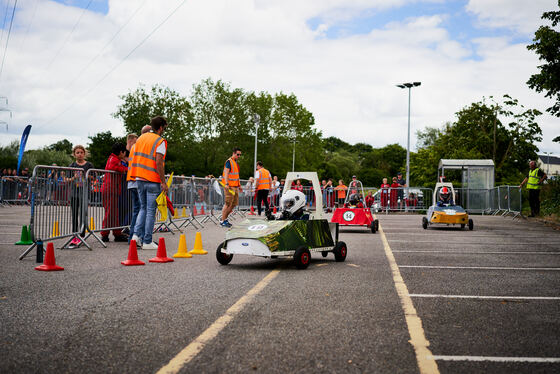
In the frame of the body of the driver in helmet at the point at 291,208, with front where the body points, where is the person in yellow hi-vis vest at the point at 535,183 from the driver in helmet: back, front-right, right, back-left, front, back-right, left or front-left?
back

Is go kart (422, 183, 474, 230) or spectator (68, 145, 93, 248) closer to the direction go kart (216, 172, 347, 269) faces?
the spectator

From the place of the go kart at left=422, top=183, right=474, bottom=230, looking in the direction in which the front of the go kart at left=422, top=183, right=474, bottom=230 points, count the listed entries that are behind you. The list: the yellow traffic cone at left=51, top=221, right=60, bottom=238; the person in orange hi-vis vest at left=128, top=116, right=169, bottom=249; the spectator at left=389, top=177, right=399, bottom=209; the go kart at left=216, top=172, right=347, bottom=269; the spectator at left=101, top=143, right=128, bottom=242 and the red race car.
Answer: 1

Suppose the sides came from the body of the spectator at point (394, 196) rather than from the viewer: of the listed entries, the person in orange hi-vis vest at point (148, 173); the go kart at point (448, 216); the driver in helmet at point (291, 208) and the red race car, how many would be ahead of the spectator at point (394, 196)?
4

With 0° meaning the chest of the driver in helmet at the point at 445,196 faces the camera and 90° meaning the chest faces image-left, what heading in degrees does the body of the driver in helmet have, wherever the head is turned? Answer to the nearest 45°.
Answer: approximately 0°

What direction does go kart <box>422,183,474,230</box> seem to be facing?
toward the camera

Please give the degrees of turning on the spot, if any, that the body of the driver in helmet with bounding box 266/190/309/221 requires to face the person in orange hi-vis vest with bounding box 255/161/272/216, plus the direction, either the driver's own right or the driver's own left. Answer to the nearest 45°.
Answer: approximately 135° to the driver's own right

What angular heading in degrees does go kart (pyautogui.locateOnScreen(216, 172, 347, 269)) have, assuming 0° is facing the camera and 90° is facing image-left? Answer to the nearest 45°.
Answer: approximately 45°

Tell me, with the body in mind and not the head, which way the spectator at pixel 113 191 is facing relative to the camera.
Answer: to the viewer's right

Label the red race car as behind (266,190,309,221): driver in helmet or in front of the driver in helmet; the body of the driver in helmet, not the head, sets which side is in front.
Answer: behind

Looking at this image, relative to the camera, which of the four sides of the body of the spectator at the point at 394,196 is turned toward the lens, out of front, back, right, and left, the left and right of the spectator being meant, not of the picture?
front

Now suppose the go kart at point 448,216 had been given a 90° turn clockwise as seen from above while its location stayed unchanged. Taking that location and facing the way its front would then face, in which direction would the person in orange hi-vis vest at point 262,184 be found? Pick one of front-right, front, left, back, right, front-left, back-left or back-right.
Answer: front

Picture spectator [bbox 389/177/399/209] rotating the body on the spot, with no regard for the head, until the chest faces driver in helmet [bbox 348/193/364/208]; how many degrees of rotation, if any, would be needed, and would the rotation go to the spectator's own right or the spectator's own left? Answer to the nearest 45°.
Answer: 0° — they already face them
